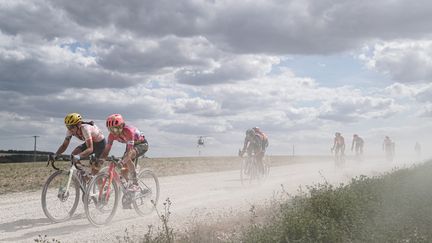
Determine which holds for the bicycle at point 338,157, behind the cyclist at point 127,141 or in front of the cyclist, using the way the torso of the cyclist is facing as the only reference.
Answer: behind

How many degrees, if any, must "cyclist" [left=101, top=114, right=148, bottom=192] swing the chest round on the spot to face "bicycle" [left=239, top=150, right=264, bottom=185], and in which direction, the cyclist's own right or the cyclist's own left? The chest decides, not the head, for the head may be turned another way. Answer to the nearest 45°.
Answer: approximately 180°

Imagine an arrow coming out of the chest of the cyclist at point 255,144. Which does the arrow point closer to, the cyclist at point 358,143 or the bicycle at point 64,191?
the bicycle

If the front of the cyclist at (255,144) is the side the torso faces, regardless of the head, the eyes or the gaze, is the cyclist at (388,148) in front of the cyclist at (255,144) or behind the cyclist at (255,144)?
behind

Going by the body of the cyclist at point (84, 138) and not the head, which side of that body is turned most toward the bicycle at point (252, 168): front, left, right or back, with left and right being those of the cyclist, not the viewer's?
back

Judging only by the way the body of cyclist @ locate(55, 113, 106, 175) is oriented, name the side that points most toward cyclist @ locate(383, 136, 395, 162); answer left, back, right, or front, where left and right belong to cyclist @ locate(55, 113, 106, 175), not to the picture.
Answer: back

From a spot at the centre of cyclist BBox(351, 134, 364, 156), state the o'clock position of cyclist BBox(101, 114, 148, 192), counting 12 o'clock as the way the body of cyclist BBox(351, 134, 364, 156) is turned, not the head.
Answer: cyclist BBox(101, 114, 148, 192) is roughly at 11 o'clock from cyclist BBox(351, 134, 364, 156).

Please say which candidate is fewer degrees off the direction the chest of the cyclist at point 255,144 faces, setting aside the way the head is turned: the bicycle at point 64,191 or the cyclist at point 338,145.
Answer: the bicycle

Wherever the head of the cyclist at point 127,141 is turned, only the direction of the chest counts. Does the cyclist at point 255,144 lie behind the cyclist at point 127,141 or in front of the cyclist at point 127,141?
behind

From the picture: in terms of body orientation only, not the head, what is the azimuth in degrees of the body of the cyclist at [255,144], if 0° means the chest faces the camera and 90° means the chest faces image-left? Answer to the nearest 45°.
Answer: approximately 45°

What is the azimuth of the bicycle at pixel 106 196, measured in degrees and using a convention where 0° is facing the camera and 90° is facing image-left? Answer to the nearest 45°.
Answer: approximately 45°

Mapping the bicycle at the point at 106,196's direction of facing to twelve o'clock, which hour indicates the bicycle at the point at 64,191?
the bicycle at the point at 64,191 is roughly at 2 o'clock from the bicycle at the point at 106,196.

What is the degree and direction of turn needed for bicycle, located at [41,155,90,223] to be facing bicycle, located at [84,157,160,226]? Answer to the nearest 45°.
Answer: approximately 135° to its left

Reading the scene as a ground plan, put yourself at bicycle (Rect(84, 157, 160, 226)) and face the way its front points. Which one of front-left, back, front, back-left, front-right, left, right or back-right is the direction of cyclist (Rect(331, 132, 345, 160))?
back

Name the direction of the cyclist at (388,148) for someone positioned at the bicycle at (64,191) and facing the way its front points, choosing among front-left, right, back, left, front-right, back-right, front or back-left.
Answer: back

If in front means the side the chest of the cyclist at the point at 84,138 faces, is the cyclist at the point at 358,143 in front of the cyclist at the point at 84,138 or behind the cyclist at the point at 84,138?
behind

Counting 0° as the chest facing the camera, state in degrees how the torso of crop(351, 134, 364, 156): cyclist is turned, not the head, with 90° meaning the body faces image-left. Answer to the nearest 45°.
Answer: approximately 45°
